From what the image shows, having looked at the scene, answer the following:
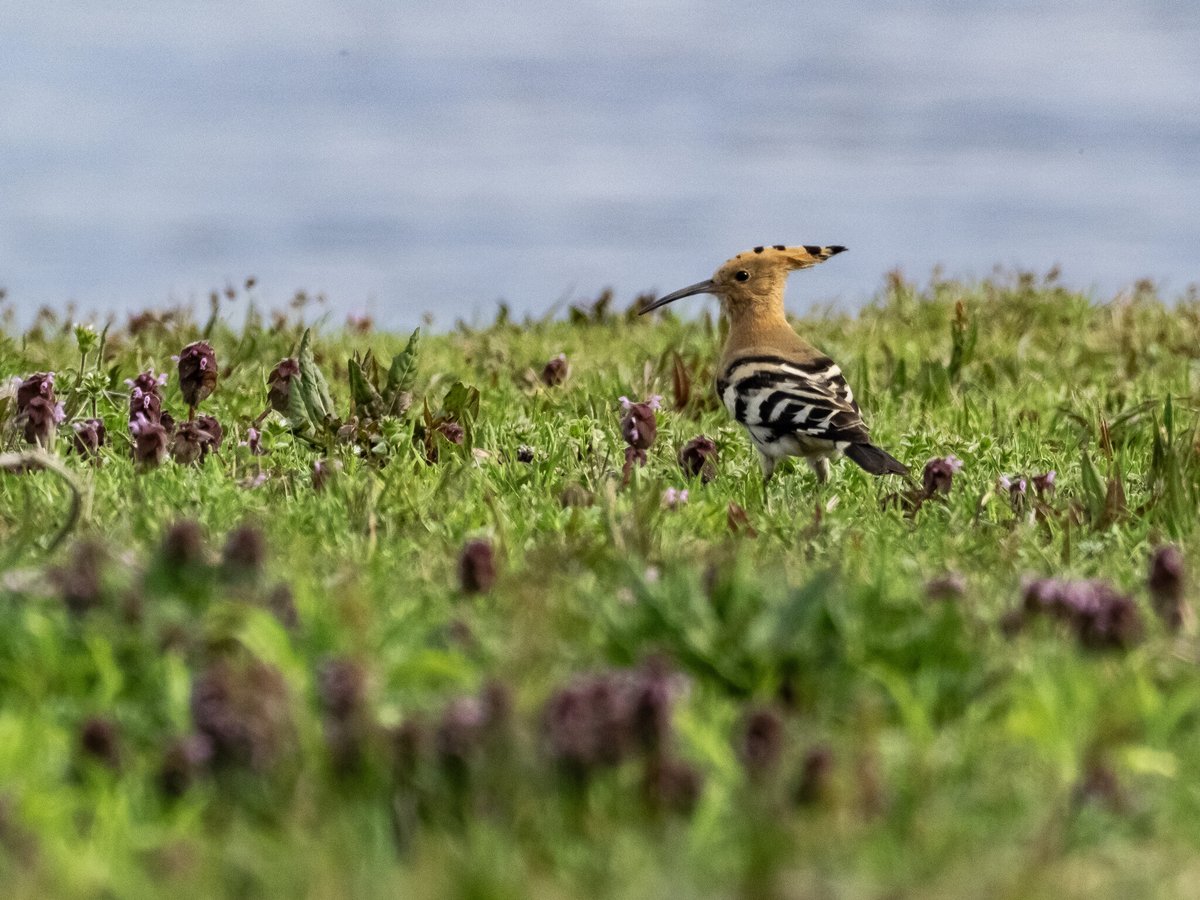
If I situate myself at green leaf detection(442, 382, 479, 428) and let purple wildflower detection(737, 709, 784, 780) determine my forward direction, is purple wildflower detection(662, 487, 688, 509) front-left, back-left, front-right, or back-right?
front-left

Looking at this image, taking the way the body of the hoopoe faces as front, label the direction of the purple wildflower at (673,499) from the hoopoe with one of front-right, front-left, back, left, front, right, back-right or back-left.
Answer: left

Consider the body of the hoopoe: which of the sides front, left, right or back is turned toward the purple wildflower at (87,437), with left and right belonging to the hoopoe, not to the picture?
front

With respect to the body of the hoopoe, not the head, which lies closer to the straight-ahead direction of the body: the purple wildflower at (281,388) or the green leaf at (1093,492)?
the purple wildflower

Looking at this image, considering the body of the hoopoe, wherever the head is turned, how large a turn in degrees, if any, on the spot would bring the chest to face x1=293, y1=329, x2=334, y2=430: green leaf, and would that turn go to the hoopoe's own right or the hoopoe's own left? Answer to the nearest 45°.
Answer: approximately 45° to the hoopoe's own left

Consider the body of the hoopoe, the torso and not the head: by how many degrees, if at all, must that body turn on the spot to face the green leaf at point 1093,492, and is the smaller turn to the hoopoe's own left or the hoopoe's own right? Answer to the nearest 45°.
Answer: approximately 135° to the hoopoe's own left

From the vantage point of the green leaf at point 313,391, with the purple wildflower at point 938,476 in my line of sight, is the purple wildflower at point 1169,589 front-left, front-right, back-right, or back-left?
front-right

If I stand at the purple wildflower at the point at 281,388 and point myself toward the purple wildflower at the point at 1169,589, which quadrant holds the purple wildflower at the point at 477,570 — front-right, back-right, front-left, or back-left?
front-right

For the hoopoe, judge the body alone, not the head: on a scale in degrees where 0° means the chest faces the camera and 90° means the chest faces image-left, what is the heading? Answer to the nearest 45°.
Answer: approximately 90°

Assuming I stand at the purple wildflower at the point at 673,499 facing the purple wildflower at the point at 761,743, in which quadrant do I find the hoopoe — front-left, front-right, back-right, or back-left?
back-left

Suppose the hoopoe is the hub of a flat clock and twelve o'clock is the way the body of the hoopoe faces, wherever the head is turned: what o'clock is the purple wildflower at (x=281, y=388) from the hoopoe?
The purple wildflower is roughly at 11 o'clock from the hoopoe.

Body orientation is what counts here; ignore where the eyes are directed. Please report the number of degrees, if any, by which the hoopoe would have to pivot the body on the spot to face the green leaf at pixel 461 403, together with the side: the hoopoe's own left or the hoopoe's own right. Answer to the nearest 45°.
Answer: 0° — it already faces it

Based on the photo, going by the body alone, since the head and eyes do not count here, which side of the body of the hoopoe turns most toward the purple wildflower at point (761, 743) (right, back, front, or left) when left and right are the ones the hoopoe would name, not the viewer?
left
